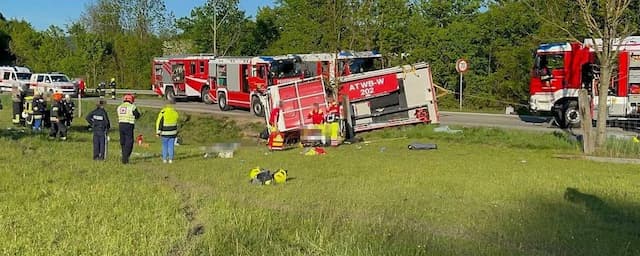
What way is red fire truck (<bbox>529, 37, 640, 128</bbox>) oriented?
to the viewer's left

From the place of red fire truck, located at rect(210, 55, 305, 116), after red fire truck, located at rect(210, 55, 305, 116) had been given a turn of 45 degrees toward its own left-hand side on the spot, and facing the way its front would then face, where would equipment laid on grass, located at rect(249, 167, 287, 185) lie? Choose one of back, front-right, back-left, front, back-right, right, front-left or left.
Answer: right

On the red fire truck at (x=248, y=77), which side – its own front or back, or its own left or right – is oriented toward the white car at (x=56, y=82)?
back

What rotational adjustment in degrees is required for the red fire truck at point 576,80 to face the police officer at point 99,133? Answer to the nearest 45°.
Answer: approximately 45° to its left

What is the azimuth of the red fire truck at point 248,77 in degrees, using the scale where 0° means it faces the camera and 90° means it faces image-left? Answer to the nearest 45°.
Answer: approximately 315°

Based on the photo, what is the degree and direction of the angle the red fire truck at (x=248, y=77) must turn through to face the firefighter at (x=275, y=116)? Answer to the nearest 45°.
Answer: approximately 45° to its right

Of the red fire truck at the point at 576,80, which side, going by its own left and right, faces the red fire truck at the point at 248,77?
front

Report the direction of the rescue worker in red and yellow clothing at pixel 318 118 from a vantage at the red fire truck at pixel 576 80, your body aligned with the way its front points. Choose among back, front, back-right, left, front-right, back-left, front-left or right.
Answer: front-left

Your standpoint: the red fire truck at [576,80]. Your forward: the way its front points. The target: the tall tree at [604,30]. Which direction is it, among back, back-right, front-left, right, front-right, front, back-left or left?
left

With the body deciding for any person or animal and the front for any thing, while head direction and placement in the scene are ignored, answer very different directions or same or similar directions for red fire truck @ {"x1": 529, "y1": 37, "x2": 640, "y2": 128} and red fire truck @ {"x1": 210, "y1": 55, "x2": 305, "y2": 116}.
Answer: very different directions

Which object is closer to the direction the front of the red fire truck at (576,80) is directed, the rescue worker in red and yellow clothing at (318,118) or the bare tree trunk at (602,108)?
the rescue worker in red and yellow clothing

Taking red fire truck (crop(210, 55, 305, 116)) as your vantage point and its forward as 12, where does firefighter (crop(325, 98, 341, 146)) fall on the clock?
The firefighter is roughly at 1 o'clock from the red fire truck.

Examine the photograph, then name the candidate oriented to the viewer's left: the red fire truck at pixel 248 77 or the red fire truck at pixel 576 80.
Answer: the red fire truck at pixel 576 80

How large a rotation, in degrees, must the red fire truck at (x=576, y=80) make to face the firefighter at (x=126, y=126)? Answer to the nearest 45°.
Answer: approximately 45° to its left

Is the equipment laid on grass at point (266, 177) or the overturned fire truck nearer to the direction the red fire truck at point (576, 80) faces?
the overturned fire truck
